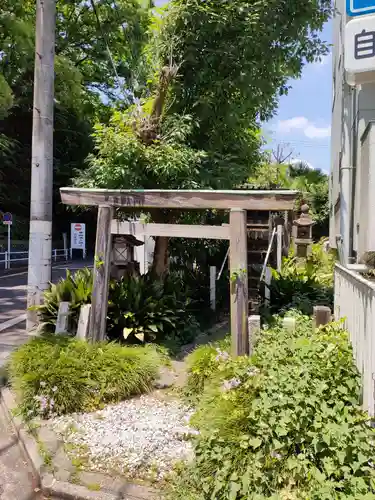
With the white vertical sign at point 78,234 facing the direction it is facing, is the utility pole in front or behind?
in front

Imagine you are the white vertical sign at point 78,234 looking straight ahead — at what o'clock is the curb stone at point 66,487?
The curb stone is roughly at 12 o'clock from the white vertical sign.

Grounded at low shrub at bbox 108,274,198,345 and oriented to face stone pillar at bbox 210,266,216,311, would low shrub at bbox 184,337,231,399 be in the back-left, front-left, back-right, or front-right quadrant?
back-right

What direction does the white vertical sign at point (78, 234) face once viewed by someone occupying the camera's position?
facing the viewer

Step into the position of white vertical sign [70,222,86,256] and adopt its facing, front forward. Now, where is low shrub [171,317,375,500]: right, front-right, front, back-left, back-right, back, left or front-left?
front

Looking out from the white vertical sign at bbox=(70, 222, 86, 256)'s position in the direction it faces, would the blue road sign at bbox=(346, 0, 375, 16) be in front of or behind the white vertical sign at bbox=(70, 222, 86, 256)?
in front

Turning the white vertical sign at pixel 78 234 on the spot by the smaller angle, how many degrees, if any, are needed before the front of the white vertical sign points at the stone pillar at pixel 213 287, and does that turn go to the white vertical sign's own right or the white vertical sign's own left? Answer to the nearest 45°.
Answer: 0° — it already faces it

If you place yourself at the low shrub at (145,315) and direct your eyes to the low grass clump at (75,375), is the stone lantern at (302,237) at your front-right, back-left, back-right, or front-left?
back-left

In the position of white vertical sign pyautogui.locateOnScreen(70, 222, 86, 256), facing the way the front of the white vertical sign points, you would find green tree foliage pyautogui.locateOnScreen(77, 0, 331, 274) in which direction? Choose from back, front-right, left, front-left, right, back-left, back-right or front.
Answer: front

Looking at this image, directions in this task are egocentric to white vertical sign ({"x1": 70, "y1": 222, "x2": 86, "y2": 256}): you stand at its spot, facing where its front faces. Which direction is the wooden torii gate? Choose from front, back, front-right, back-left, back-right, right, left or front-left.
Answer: front

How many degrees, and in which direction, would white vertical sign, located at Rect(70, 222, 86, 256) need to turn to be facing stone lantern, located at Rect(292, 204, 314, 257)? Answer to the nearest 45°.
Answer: approximately 45° to its left

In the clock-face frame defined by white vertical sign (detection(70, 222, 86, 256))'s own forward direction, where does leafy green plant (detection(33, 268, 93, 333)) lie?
The leafy green plant is roughly at 12 o'clock from the white vertical sign.

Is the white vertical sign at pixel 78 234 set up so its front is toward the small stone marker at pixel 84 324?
yes

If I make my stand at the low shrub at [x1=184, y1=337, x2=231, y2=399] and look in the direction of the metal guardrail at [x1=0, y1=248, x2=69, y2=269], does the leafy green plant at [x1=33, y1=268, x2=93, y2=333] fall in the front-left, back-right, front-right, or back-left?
front-left

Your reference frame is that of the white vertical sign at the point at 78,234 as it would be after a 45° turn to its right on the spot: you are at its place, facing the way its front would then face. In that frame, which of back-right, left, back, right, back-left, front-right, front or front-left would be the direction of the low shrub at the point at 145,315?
front-left

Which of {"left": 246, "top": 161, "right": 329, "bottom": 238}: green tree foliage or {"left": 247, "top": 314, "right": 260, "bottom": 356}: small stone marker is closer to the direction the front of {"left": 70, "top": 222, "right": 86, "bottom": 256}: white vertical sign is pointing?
the small stone marker

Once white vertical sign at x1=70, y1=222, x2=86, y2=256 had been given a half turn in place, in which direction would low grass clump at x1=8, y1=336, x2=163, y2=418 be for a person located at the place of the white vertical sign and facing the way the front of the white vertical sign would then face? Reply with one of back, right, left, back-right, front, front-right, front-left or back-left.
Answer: back

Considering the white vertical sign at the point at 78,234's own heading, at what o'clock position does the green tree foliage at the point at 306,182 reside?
The green tree foliage is roughly at 10 o'clock from the white vertical sign.
